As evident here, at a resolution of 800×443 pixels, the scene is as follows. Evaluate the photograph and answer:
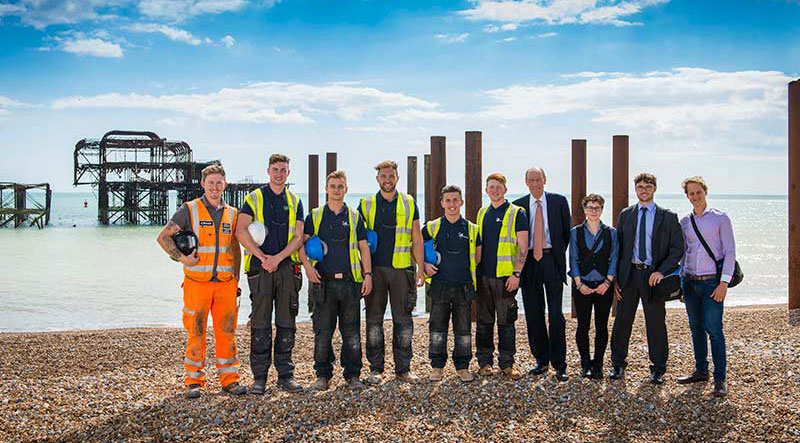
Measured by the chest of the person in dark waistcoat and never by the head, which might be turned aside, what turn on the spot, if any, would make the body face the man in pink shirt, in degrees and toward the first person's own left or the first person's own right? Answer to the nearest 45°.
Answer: approximately 90° to the first person's own left

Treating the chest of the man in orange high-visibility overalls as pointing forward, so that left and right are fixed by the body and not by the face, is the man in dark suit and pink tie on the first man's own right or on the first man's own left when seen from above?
on the first man's own left

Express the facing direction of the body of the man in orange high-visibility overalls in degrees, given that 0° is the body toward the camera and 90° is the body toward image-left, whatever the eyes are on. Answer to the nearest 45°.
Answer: approximately 0°

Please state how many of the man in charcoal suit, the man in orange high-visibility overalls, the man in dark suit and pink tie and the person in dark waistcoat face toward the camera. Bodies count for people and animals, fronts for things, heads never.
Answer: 4

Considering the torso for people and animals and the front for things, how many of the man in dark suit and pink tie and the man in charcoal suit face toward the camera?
2

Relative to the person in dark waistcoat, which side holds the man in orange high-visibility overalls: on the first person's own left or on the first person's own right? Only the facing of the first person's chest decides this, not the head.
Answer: on the first person's own right

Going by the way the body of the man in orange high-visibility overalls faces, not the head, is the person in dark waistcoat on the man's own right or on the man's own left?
on the man's own left

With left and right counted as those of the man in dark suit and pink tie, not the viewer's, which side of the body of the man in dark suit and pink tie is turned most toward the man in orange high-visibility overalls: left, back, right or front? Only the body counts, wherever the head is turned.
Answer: right

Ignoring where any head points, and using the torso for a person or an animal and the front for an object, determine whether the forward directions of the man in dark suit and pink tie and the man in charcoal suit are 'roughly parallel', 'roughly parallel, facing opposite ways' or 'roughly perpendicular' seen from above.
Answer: roughly parallel

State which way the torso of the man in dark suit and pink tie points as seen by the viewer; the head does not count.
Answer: toward the camera

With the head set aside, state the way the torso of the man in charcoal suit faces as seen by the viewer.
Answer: toward the camera

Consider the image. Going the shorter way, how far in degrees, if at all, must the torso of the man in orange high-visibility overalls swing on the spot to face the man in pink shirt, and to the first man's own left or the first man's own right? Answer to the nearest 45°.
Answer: approximately 90° to the first man's own left
